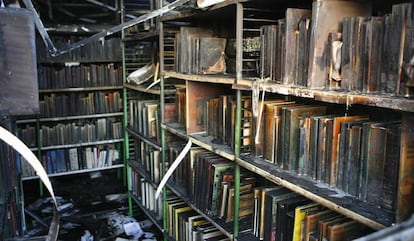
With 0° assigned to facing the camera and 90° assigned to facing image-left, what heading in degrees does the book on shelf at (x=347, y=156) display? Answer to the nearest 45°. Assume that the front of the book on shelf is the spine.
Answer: approximately 45°

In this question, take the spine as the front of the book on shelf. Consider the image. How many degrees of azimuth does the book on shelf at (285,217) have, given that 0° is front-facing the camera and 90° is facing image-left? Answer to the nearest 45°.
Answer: approximately 45°

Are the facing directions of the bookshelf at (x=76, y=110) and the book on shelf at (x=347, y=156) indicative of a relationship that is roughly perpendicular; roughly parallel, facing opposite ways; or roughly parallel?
roughly perpendicular

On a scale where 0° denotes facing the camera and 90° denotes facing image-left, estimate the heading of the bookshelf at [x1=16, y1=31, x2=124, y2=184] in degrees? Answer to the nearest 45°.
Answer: approximately 0°

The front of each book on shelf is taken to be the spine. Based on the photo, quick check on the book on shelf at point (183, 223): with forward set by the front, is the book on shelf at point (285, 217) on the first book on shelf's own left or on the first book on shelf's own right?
on the first book on shelf's own left

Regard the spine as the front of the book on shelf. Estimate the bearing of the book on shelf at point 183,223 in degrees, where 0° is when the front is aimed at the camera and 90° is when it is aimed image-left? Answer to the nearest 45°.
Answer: approximately 45°
